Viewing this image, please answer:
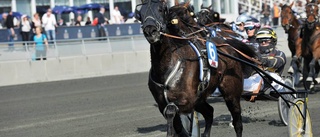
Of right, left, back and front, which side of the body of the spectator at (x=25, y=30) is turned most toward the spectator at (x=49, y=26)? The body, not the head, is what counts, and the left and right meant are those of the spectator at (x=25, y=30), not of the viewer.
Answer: left

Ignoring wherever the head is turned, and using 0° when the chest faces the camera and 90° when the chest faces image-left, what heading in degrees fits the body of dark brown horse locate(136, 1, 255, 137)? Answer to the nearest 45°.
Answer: approximately 45°

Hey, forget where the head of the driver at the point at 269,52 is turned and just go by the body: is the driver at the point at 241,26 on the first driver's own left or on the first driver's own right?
on the first driver's own right

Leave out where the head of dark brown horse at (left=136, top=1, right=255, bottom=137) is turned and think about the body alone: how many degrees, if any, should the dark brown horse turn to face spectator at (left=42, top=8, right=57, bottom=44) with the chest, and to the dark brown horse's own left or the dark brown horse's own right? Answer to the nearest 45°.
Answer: approximately 135° to the dark brown horse's own right

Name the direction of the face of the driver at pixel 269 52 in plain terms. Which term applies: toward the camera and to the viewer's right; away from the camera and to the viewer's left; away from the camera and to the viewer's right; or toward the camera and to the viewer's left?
toward the camera and to the viewer's left

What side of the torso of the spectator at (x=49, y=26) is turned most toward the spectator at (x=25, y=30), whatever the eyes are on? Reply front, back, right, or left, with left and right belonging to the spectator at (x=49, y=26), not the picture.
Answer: right

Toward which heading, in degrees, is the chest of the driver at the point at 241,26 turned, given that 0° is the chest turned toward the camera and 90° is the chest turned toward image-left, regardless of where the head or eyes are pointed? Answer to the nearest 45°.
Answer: approximately 45°

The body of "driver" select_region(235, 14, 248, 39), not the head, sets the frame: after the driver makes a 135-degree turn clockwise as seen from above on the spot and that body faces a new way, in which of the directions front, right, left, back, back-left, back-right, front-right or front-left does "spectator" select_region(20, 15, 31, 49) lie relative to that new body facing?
front-left

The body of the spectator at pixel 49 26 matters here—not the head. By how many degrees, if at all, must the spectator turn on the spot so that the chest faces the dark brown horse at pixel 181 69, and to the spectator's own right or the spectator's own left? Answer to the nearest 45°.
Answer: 0° — they already face it

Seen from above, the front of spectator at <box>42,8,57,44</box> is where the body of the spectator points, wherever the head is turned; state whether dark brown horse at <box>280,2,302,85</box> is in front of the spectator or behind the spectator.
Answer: in front

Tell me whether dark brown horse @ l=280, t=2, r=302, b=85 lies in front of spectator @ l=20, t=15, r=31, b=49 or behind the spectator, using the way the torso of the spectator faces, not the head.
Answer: in front

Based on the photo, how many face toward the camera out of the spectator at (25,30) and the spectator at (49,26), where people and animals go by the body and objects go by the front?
2

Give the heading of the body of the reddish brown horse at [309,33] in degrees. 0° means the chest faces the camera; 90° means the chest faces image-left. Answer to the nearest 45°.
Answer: approximately 0°

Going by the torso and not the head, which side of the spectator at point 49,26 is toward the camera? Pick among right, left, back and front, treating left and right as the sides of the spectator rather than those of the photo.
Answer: front

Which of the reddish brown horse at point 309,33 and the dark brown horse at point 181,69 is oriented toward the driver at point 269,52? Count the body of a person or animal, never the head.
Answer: the reddish brown horse at point 309,33

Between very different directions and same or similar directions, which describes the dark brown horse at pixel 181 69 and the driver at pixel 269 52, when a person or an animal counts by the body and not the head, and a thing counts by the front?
same or similar directions

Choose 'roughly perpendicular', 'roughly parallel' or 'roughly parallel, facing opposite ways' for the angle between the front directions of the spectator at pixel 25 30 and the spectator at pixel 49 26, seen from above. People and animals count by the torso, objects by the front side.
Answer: roughly parallel
